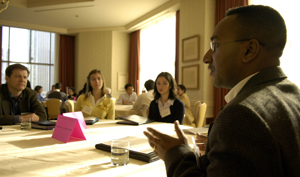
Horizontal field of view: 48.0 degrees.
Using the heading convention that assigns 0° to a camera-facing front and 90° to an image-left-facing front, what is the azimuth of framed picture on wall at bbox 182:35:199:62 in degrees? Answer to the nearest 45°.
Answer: approximately 45°

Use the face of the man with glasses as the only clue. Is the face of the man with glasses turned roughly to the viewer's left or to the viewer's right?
to the viewer's left

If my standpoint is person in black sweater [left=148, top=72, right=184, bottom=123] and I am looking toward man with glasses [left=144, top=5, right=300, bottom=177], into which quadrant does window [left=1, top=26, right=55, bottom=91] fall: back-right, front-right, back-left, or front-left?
back-right

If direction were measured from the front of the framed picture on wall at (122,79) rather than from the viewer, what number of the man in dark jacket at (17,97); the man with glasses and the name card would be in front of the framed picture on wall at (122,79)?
3

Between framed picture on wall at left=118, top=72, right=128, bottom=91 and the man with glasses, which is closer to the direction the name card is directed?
the man with glasses

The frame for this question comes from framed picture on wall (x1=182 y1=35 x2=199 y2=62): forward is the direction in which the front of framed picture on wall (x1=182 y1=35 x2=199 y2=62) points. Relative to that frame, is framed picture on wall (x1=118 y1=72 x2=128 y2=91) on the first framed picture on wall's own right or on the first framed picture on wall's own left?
on the first framed picture on wall's own right

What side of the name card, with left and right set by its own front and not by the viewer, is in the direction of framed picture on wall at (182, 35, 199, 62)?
back

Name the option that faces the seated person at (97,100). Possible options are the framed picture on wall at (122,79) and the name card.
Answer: the framed picture on wall

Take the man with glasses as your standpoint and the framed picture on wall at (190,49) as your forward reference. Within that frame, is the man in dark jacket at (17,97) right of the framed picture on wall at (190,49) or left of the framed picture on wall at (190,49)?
left

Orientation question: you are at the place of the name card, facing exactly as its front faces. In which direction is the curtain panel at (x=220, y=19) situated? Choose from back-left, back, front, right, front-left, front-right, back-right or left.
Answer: back

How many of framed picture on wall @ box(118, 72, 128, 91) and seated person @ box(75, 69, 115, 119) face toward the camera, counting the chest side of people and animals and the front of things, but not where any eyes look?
2

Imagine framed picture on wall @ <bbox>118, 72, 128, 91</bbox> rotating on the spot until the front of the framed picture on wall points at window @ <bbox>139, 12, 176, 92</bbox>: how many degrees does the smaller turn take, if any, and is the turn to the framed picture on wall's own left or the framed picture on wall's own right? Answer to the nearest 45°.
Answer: approximately 45° to the framed picture on wall's own left
